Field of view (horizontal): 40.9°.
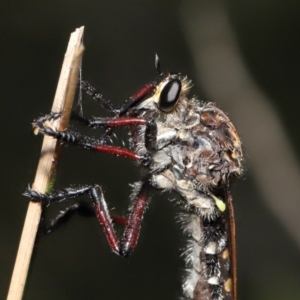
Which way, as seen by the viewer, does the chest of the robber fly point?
to the viewer's left
